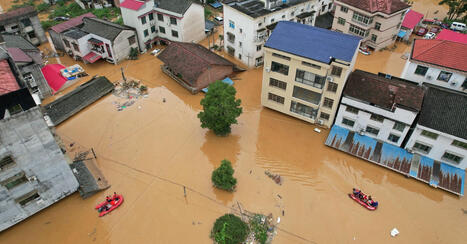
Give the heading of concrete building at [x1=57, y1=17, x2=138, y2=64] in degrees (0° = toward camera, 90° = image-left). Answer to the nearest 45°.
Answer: approximately 45°

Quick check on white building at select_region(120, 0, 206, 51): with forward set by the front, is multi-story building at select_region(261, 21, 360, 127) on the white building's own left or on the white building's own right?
on the white building's own left

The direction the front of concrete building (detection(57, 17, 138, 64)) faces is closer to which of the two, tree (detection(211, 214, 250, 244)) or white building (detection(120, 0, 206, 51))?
the tree

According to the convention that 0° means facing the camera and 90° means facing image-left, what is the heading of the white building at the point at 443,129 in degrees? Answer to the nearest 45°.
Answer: approximately 45°

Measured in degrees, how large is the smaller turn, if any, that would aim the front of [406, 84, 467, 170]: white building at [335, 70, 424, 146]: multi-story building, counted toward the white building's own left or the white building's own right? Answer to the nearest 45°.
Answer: approximately 45° to the white building's own right

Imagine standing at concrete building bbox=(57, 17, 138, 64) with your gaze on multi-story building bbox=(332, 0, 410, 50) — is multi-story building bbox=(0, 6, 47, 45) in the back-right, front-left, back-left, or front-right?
back-left

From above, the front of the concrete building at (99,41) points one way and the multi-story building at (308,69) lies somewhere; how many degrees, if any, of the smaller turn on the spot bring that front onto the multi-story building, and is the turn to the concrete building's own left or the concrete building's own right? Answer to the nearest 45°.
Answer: approximately 90° to the concrete building's own left

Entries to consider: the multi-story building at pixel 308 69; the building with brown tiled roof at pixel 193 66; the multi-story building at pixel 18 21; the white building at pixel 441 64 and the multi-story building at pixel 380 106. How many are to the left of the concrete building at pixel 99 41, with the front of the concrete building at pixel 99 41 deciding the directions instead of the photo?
4

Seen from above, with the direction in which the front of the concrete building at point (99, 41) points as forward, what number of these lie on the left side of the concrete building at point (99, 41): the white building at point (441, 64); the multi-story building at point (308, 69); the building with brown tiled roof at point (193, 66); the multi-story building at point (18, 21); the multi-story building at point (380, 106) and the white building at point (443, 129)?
5

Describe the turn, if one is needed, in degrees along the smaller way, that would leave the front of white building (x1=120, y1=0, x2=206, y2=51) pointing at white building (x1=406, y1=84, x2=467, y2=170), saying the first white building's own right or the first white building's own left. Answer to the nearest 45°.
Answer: approximately 90° to the first white building's own left

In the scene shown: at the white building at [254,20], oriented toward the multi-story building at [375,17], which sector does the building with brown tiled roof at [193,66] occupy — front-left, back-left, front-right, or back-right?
back-right
